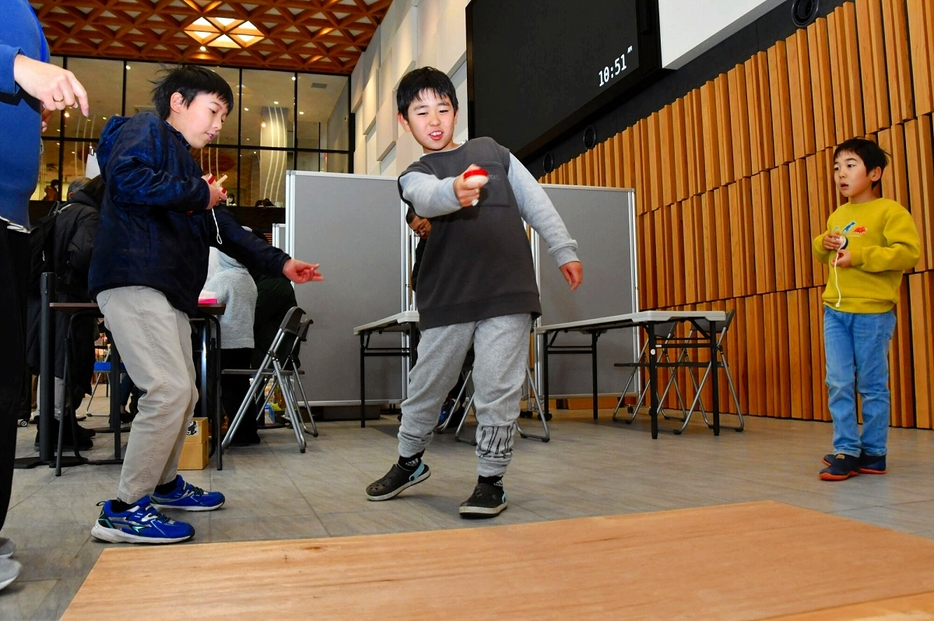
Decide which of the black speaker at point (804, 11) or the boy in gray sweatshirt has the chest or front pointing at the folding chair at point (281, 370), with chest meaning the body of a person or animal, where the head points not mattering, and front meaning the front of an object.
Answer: the black speaker

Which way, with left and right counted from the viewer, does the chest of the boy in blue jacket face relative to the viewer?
facing to the right of the viewer

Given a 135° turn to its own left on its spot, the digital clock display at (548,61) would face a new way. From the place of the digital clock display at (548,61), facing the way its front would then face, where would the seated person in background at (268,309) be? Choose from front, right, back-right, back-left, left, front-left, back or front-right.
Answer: back-right

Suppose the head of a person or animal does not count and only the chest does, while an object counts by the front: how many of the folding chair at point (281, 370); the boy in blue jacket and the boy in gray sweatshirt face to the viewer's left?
1

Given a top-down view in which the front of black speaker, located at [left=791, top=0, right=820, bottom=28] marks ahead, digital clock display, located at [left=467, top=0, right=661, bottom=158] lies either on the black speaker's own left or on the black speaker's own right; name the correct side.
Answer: on the black speaker's own right

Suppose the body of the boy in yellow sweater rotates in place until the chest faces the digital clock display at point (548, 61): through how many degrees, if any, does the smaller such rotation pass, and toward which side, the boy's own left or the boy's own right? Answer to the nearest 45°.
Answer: approximately 90° to the boy's own right

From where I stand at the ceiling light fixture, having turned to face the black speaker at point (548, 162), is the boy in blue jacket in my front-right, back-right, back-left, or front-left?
front-right

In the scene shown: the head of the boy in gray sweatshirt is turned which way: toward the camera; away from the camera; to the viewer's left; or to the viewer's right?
toward the camera

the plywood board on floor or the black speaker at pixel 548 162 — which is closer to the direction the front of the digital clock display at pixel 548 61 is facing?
the plywood board on floor

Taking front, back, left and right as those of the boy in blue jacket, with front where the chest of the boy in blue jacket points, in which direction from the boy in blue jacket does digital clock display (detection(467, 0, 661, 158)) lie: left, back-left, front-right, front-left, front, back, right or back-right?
front-left

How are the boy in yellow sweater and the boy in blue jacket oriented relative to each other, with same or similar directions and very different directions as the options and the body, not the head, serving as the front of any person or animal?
very different directions

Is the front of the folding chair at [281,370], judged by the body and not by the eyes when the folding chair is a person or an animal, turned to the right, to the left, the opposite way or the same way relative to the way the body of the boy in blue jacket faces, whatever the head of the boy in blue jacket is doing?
the opposite way

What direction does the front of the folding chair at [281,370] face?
to the viewer's left

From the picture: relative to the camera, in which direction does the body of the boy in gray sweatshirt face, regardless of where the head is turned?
toward the camera

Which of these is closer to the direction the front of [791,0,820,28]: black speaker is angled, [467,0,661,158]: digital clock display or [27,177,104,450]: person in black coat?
the person in black coat

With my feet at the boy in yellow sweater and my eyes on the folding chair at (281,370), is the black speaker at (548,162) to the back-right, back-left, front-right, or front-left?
front-right

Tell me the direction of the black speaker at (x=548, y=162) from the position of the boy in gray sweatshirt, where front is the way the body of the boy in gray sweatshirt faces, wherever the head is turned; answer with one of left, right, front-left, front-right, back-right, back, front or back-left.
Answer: back

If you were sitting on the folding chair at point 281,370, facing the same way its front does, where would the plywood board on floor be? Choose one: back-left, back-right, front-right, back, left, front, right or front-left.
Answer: left

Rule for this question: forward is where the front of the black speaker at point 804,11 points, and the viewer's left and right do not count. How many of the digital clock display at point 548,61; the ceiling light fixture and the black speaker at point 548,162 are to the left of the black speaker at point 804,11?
0

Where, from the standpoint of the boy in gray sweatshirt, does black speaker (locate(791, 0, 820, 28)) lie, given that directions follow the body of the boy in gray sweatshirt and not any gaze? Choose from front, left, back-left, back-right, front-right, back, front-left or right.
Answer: back-left

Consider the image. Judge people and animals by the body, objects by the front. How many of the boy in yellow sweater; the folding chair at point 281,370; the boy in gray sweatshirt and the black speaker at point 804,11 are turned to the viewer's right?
0
